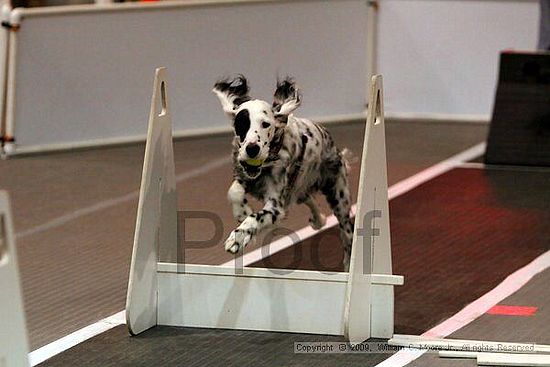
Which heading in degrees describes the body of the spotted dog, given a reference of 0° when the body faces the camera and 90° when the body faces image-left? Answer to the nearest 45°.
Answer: approximately 45°
